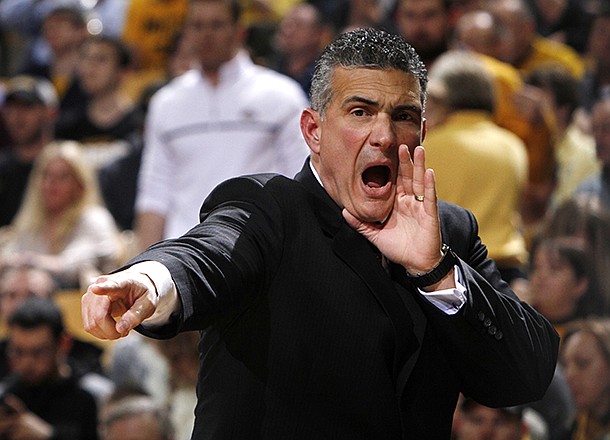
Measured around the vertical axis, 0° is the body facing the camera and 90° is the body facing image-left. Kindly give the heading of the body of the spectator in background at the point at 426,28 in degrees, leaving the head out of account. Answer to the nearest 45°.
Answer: approximately 0°

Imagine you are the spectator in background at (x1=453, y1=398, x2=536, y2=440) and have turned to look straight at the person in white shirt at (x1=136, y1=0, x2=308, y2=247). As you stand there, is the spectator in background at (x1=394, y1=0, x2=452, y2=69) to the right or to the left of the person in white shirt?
right

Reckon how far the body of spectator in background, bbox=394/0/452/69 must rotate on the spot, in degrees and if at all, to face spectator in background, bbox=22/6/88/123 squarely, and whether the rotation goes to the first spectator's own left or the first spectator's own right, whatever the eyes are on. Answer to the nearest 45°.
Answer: approximately 135° to the first spectator's own right

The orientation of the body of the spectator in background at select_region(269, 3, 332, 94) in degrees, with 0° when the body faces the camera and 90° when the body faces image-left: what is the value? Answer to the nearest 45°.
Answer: approximately 45°

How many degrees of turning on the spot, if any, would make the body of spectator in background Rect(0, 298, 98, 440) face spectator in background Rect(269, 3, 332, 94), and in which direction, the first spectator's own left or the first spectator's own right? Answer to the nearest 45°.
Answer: approximately 180°
